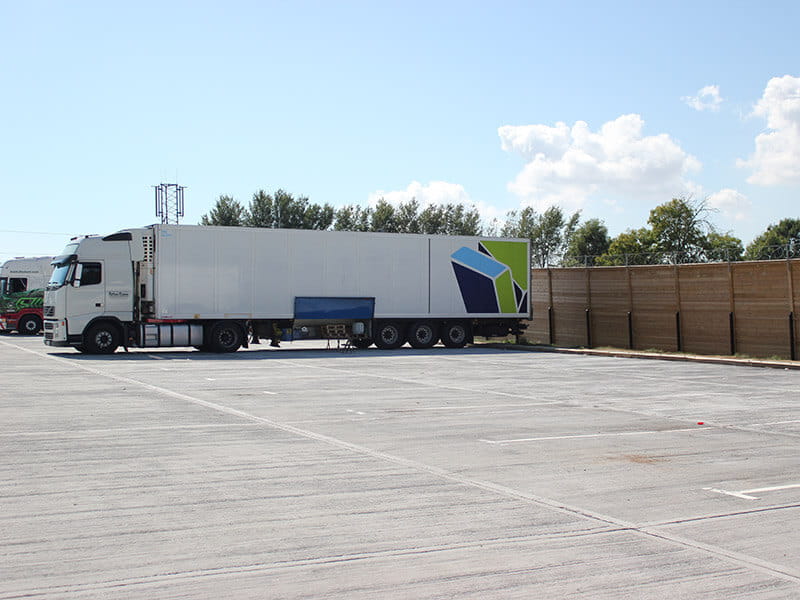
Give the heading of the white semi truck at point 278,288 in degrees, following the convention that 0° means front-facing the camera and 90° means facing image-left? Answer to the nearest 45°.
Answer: approximately 90°

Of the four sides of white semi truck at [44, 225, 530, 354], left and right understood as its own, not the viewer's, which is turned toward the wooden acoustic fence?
back
